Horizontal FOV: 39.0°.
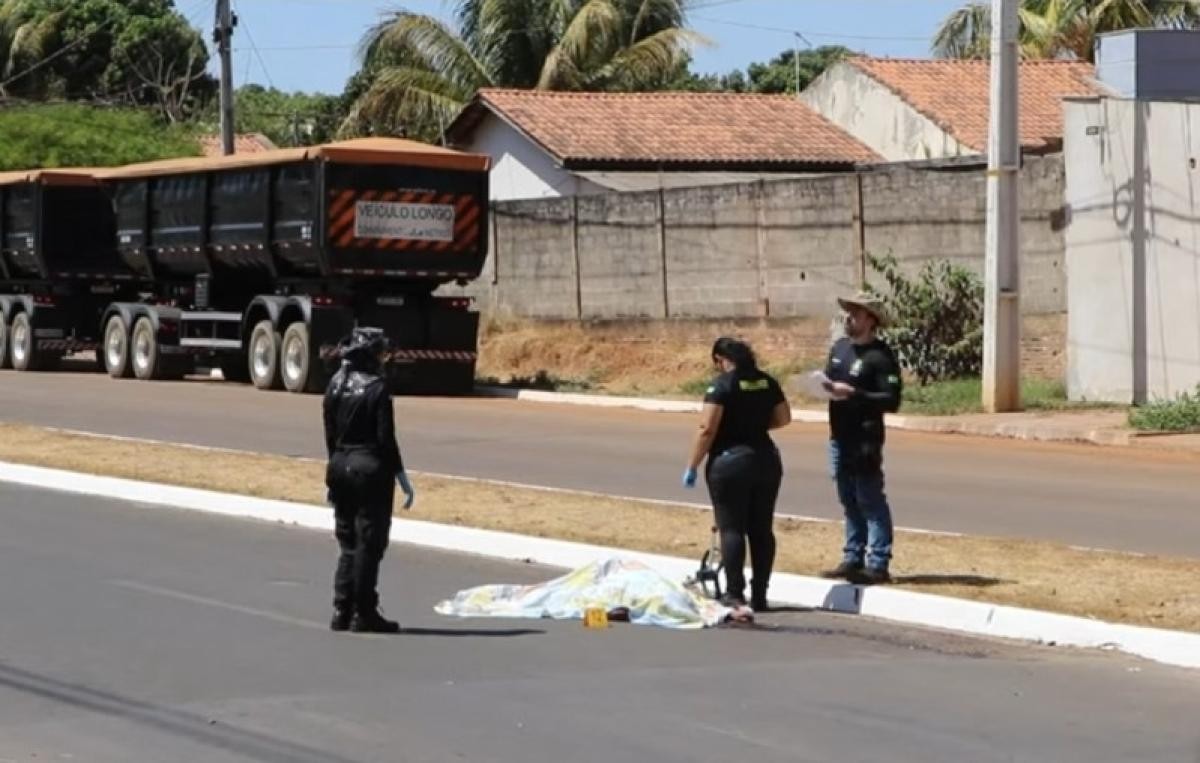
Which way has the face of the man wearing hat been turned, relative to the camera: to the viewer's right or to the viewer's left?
to the viewer's left

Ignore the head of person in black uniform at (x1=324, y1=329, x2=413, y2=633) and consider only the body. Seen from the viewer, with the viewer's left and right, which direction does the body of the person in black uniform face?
facing away from the viewer and to the right of the viewer

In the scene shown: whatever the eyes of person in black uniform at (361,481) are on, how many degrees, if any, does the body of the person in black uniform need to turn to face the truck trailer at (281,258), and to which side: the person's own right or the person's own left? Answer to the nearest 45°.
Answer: approximately 45° to the person's own left

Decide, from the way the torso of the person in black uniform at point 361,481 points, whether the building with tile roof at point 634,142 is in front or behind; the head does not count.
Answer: in front

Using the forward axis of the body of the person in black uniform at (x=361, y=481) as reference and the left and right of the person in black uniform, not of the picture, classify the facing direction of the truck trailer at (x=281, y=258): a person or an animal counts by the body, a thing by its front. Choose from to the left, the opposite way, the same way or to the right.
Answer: to the left

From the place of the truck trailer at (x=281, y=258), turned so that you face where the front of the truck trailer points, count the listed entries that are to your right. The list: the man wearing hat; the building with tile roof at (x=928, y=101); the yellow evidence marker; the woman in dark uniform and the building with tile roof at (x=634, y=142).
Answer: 2

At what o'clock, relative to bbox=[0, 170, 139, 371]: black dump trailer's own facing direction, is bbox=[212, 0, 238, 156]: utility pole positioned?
The utility pole is roughly at 3 o'clock from the black dump trailer.

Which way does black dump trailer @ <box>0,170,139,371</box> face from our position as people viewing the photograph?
facing away from the viewer and to the left of the viewer

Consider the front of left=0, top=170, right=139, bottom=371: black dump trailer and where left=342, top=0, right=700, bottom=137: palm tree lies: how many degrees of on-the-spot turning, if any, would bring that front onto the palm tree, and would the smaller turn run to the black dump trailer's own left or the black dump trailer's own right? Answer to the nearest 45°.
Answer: approximately 90° to the black dump trailer's own right

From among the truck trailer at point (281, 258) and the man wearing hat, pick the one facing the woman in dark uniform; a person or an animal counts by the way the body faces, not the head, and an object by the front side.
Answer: the man wearing hat

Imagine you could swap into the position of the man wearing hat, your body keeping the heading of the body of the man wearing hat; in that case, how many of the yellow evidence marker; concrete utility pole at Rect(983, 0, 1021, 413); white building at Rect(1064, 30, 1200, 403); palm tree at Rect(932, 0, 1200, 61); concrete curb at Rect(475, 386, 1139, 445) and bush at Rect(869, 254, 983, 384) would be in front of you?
1

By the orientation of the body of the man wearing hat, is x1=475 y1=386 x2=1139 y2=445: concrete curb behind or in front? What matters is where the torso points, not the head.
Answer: behind

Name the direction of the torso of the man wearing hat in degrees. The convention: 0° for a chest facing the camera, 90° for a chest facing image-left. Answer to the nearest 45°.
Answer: approximately 45°

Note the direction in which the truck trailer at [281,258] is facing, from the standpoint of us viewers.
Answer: facing away from the viewer and to the left of the viewer
